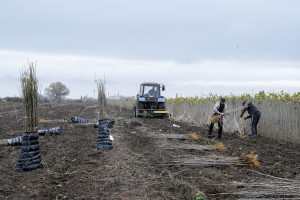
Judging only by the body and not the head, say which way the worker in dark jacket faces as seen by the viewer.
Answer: to the viewer's left

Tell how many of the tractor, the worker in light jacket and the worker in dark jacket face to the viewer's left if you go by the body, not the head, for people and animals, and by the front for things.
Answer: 1

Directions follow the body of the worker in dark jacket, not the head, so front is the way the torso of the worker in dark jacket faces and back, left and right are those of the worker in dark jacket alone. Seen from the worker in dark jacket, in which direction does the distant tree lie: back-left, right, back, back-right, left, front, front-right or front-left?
front-right

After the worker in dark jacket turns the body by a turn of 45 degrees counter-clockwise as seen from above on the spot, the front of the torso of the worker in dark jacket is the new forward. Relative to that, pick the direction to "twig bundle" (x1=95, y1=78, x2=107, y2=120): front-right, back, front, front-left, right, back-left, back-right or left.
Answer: front

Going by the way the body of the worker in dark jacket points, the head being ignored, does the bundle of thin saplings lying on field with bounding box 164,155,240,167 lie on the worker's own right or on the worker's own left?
on the worker's own left

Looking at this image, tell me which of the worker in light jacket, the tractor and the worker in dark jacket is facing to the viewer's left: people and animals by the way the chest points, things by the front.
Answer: the worker in dark jacket

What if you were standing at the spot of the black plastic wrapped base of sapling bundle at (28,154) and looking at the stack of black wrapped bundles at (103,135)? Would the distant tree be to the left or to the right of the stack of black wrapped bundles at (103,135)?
left

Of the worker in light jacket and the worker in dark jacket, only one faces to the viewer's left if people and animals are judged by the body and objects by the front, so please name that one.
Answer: the worker in dark jacket
